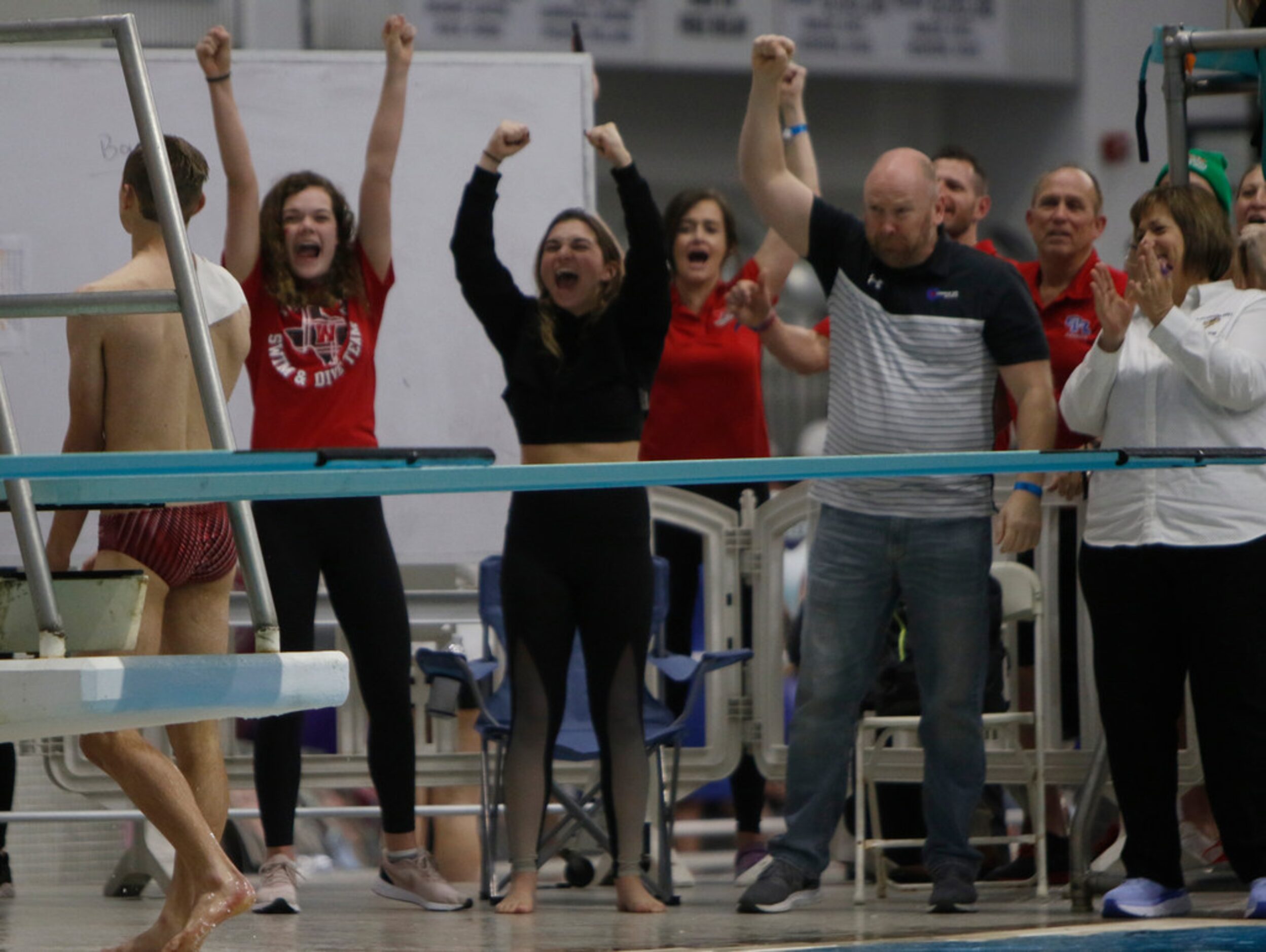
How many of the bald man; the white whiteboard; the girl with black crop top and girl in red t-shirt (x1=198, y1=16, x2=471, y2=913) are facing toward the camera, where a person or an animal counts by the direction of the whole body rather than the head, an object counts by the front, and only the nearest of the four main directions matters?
4

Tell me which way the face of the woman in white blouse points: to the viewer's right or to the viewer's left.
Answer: to the viewer's left

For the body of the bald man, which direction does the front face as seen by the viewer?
toward the camera

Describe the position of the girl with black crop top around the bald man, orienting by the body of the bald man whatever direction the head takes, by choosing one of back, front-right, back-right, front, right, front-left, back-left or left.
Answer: right

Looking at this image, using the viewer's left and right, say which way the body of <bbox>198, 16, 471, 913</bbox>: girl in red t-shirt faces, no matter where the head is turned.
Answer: facing the viewer

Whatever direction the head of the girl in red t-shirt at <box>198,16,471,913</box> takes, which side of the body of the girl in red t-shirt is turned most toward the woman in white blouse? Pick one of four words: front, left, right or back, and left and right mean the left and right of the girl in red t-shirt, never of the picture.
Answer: left

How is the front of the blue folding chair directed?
toward the camera

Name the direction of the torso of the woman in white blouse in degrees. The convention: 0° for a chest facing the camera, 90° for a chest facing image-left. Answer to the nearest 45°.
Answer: approximately 45°

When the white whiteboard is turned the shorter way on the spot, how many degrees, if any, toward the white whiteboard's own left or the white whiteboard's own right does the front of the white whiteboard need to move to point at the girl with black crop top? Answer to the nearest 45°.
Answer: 0° — it already faces them

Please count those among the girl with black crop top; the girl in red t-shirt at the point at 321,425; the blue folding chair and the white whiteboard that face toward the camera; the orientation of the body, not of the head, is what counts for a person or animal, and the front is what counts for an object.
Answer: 4

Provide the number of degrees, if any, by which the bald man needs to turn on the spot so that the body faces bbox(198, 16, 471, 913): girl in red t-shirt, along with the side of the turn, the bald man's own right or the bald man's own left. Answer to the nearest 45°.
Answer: approximately 90° to the bald man's own right

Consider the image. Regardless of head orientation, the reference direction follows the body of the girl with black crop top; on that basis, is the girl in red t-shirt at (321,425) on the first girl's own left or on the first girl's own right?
on the first girl's own right

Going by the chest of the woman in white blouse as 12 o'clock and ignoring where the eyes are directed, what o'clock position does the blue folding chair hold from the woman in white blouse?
The blue folding chair is roughly at 2 o'clock from the woman in white blouse.
